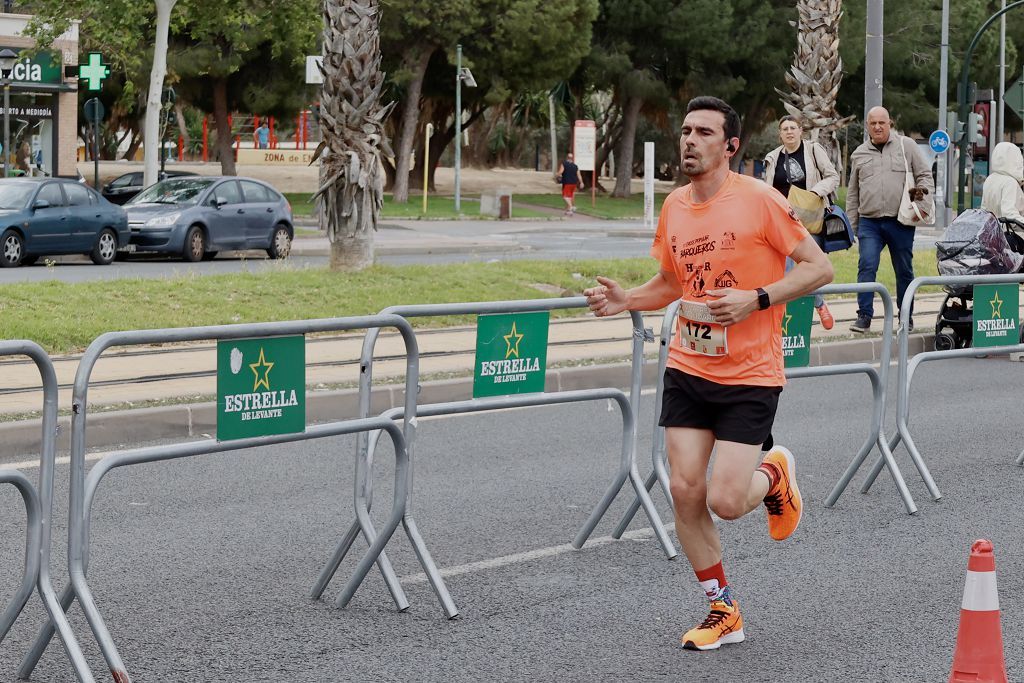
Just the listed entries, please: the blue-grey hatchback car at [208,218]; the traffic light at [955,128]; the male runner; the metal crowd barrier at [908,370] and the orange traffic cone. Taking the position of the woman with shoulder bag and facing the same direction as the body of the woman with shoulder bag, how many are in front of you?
3

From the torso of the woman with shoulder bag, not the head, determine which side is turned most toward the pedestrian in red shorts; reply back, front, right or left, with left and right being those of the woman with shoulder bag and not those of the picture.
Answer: back

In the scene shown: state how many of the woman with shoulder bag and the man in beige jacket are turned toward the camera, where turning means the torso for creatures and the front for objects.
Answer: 2

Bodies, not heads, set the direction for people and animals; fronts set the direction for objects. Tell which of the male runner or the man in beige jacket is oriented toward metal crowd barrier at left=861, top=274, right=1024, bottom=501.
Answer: the man in beige jacket

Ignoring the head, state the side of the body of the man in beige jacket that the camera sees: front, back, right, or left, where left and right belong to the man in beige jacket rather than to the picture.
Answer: front

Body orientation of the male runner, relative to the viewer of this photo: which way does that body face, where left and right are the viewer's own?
facing the viewer and to the left of the viewer

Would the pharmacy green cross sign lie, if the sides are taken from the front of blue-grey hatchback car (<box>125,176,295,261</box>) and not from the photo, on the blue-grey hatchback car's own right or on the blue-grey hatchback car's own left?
on the blue-grey hatchback car's own right

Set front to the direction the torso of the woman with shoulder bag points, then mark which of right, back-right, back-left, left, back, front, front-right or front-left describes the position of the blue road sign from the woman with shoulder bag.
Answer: back

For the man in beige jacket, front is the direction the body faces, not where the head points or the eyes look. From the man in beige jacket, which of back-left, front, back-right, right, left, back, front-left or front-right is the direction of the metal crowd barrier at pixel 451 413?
front

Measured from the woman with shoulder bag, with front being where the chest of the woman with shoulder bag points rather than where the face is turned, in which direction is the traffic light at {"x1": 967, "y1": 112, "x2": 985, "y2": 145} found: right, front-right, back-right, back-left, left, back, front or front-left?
back

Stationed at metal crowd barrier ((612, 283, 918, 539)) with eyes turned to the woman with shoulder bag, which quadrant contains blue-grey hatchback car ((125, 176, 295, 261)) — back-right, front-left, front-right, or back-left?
front-left

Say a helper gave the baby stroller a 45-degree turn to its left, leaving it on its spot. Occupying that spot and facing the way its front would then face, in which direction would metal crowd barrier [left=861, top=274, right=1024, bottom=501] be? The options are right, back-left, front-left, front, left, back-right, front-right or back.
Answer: front

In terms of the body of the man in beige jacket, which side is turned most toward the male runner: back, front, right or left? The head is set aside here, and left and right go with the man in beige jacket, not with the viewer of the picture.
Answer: front

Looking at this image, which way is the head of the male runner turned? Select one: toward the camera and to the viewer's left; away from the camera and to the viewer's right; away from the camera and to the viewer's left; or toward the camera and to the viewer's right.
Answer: toward the camera and to the viewer's left
